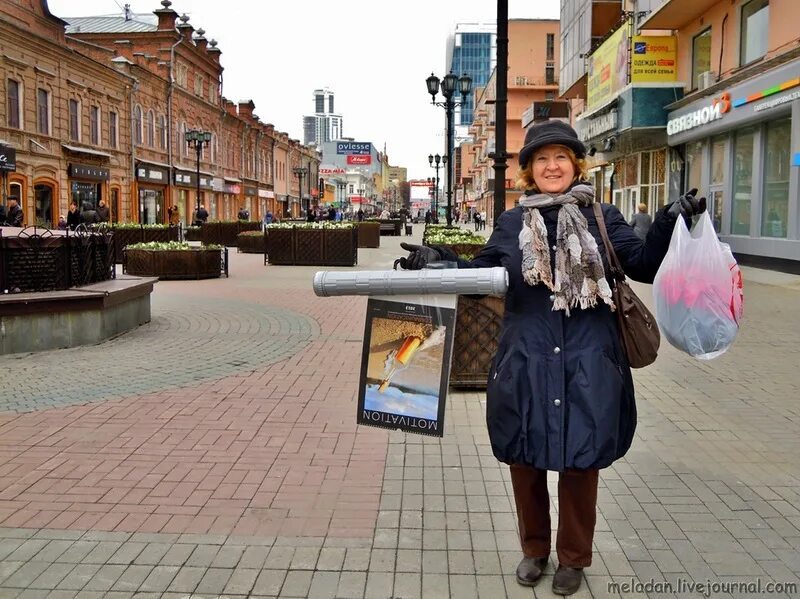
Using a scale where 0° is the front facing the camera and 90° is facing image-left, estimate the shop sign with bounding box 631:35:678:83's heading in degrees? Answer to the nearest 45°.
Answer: approximately 0°

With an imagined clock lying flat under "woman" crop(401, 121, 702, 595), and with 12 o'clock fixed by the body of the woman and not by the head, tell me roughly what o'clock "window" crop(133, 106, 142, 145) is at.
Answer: The window is roughly at 5 o'clock from the woman.

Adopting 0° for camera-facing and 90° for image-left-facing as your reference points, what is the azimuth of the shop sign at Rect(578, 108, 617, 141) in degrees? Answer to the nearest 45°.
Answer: approximately 45°

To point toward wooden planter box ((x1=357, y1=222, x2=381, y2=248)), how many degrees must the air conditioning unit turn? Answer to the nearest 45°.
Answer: approximately 90° to its right

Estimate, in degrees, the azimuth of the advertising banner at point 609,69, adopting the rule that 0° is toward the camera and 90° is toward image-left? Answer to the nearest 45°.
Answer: approximately 45°

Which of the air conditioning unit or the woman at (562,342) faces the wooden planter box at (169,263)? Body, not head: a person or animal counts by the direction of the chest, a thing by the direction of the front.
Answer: the air conditioning unit

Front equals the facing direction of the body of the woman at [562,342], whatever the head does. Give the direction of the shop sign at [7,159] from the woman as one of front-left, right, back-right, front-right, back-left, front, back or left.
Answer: back-right

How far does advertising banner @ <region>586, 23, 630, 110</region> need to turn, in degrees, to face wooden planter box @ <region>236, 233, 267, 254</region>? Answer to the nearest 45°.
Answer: approximately 45° to its right

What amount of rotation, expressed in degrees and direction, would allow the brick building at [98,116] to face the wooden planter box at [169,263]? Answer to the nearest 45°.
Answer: approximately 45° to its right

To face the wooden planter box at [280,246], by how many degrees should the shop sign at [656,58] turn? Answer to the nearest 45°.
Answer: approximately 45° to its right

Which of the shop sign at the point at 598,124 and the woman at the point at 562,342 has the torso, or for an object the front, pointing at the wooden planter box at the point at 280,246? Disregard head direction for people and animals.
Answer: the shop sign

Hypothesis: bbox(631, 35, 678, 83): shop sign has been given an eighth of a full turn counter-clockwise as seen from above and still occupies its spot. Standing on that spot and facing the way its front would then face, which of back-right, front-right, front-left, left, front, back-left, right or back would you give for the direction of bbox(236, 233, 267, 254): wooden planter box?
back-right

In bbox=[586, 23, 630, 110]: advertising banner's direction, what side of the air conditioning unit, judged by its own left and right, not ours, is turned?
right
